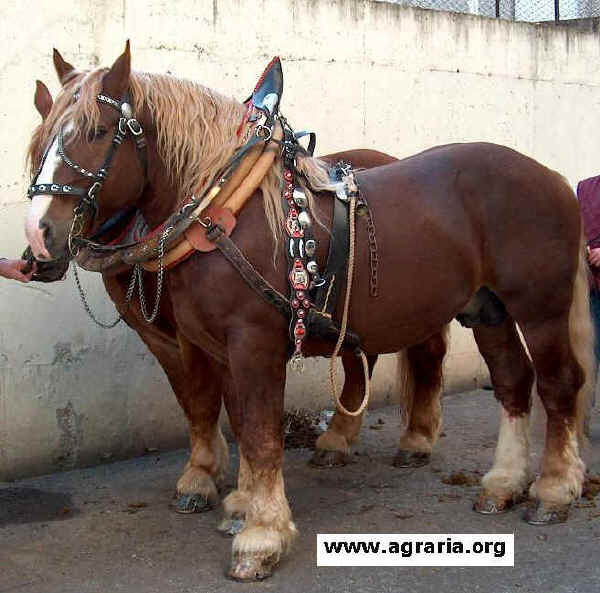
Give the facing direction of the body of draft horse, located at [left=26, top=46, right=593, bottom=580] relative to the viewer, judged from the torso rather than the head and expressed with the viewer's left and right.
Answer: facing the viewer and to the left of the viewer

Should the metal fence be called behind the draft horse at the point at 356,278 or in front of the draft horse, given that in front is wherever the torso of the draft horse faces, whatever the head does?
behind
